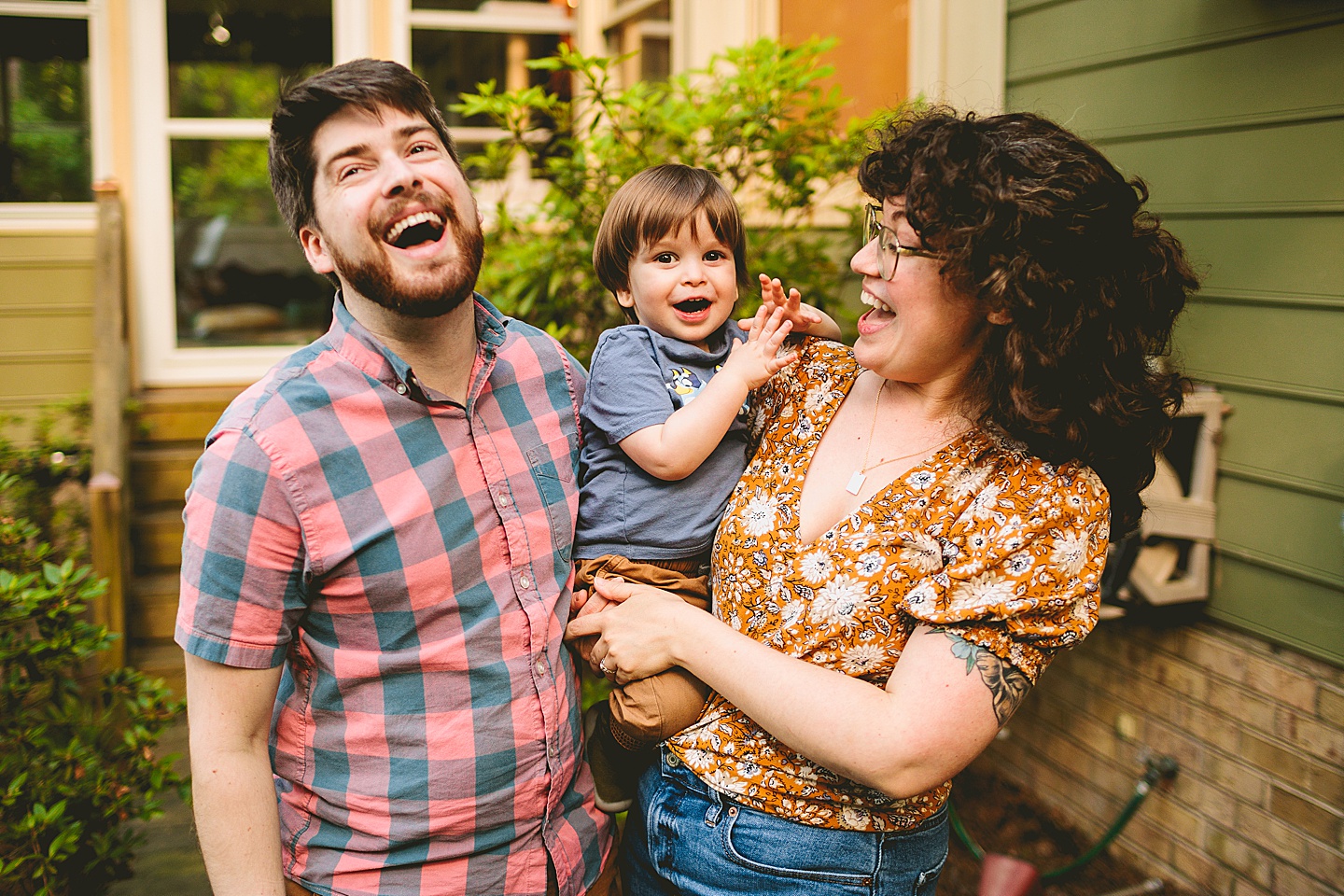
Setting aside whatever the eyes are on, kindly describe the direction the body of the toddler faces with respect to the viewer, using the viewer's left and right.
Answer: facing the viewer and to the right of the viewer

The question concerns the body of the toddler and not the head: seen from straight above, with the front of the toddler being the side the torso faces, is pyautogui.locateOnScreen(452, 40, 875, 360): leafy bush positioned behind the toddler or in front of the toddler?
behind

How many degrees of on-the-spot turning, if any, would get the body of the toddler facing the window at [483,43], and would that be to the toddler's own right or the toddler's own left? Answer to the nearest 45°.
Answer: approximately 135° to the toddler's own left

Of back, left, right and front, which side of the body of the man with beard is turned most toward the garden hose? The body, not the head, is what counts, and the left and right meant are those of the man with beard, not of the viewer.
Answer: left

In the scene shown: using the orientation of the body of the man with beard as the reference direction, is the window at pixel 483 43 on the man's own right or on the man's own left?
on the man's own left

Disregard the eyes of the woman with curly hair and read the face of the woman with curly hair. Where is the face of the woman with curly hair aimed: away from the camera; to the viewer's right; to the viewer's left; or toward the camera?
to the viewer's left

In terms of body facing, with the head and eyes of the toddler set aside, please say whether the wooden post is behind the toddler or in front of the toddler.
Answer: behind

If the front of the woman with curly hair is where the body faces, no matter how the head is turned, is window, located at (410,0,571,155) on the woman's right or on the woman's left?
on the woman's right

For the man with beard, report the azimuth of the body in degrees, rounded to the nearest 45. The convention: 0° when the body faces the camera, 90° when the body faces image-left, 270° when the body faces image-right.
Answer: approximately 315°

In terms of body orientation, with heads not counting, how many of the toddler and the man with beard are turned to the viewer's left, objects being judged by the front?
0

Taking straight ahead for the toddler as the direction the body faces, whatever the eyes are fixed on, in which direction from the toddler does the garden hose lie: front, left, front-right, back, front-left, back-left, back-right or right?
left
